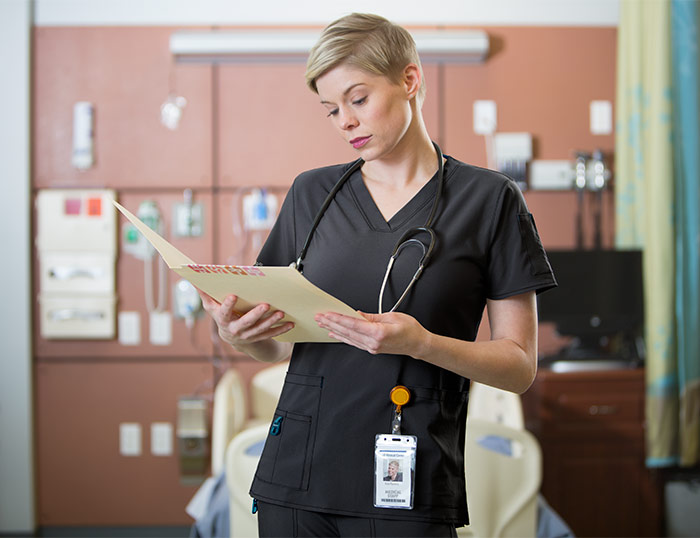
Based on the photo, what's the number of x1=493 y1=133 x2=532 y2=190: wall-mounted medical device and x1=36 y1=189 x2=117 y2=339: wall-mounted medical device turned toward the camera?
2

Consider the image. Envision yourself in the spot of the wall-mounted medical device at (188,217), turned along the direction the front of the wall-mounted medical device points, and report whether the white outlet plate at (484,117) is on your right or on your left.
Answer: on your left

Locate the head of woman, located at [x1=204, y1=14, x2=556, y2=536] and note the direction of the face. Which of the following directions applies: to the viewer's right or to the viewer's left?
to the viewer's left

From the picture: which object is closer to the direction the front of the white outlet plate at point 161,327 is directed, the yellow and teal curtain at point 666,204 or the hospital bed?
the hospital bed

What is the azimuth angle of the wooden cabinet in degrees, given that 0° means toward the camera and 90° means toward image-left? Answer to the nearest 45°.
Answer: approximately 0°

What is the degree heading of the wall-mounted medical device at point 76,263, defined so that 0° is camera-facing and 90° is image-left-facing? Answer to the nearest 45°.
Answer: approximately 0°
